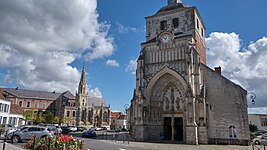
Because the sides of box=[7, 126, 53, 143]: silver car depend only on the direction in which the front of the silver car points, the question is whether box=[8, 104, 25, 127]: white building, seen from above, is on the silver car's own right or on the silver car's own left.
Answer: on the silver car's own right

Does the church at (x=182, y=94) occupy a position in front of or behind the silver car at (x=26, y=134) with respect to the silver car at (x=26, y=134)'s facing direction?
behind

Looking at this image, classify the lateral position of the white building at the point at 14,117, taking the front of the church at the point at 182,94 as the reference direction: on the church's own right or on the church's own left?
on the church's own right

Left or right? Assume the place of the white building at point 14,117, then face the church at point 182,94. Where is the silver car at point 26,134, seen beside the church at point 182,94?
right

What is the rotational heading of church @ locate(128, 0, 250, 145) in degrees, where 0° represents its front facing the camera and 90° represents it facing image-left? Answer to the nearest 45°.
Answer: approximately 0°

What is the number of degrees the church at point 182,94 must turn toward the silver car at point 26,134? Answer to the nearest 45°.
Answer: approximately 45° to its right

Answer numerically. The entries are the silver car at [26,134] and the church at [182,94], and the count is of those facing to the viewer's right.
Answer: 0
